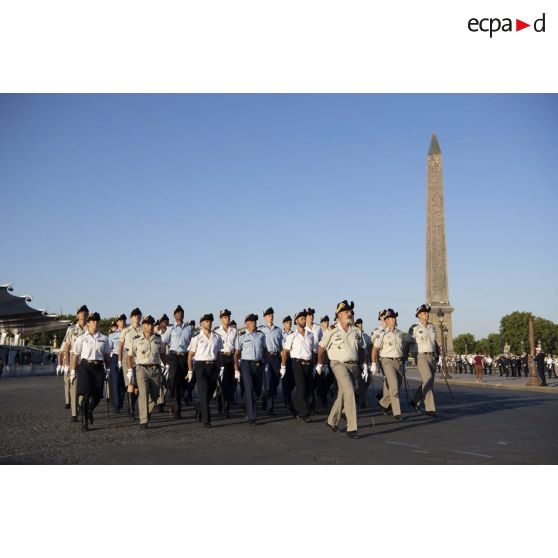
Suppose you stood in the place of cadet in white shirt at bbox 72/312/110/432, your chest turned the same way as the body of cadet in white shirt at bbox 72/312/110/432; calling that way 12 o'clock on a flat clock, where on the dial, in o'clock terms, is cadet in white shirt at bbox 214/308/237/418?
cadet in white shirt at bbox 214/308/237/418 is roughly at 8 o'clock from cadet in white shirt at bbox 72/312/110/432.

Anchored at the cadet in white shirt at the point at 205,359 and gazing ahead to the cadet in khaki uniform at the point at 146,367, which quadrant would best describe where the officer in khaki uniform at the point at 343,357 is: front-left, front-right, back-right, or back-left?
back-left

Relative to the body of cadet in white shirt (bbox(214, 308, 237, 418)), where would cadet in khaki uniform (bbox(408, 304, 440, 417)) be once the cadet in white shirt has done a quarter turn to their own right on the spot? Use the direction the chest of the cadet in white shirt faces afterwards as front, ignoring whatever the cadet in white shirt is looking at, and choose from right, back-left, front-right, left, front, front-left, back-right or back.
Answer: back

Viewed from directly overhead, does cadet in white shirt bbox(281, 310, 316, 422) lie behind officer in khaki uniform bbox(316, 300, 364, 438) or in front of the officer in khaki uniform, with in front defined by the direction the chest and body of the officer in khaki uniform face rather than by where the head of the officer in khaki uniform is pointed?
behind

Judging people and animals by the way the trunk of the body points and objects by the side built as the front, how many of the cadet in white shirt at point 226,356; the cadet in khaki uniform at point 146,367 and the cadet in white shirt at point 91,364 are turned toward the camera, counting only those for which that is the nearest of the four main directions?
3

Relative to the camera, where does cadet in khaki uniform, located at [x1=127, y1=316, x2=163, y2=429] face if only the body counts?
toward the camera

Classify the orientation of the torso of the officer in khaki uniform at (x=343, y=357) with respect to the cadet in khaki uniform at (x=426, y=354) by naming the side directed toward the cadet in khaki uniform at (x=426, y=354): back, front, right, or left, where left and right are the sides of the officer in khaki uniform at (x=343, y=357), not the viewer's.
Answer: left

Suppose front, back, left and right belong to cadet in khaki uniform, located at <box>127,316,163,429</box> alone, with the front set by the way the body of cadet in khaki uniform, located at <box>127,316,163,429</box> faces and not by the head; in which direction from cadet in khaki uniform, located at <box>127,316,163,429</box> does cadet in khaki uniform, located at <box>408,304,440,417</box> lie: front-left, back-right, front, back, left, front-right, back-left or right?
left

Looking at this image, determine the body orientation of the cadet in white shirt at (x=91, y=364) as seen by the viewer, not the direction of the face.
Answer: toward the camera

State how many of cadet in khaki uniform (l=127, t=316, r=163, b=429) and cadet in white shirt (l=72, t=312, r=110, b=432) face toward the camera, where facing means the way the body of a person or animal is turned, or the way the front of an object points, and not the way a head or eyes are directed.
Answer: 2

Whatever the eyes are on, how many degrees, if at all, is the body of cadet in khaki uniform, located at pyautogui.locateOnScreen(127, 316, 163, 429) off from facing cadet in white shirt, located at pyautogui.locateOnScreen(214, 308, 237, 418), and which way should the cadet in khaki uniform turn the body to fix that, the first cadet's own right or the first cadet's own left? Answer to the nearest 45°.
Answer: approximately 135° to the first cadet's own left

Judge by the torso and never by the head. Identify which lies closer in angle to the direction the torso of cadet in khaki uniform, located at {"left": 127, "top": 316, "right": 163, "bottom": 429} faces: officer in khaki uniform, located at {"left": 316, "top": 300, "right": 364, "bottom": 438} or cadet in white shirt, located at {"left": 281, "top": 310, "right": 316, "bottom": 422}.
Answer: the officer in khaki uniform

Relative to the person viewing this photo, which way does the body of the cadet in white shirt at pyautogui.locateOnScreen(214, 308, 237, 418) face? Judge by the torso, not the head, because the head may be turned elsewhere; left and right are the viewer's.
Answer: facing the viewer

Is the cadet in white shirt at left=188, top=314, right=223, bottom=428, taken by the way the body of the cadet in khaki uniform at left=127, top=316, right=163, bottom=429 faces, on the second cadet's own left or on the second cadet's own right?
on the second cadet's own left
